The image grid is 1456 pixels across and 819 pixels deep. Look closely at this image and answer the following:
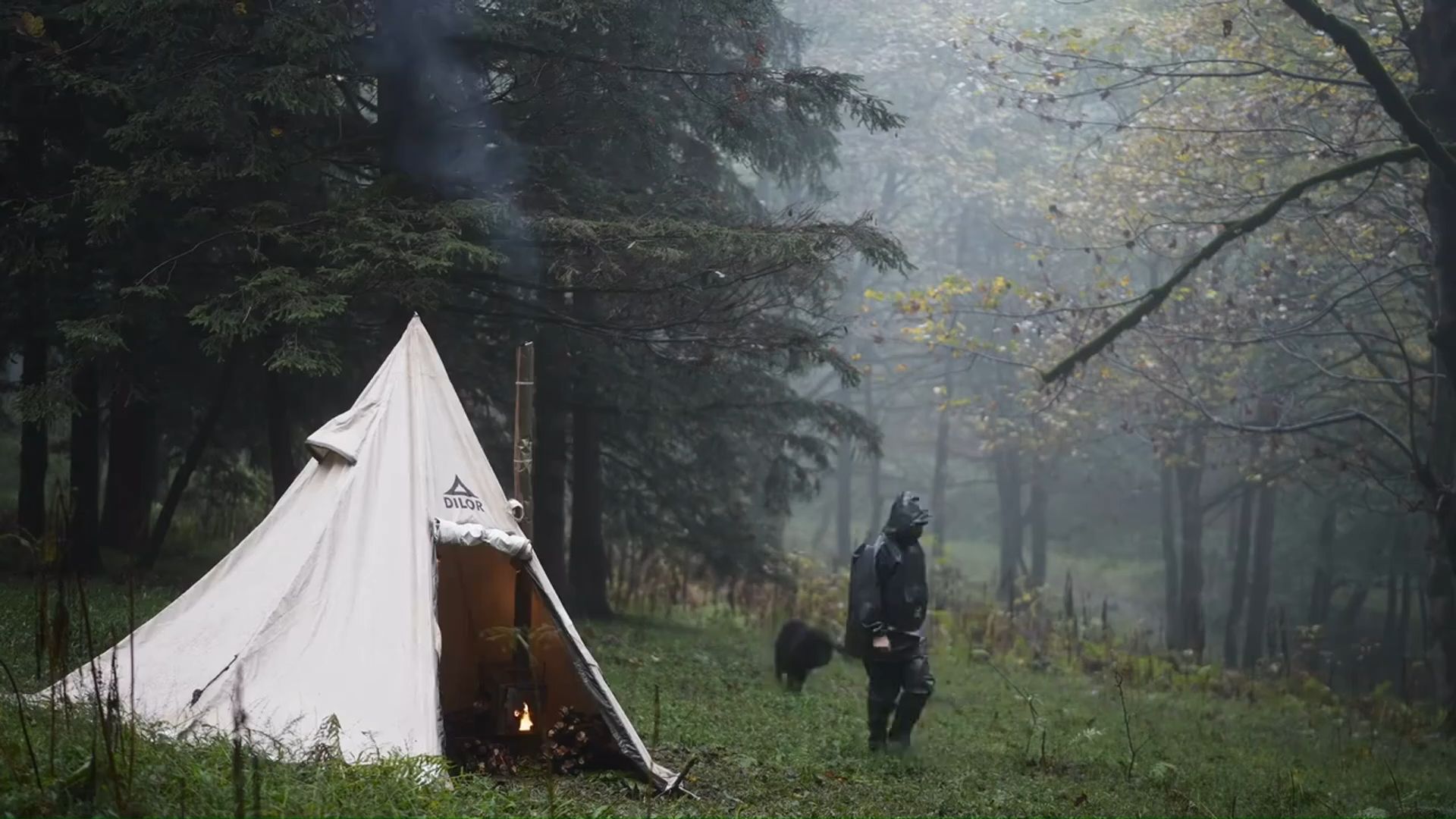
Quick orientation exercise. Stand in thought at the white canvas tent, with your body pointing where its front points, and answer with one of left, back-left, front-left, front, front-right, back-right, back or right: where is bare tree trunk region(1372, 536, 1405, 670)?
left

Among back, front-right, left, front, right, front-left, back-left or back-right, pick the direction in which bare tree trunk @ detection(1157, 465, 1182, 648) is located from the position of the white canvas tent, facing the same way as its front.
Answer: left

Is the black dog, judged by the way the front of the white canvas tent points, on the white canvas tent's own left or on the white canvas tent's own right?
on the white canvas tent's own left

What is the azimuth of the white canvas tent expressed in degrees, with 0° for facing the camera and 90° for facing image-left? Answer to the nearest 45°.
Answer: approximately 315°
